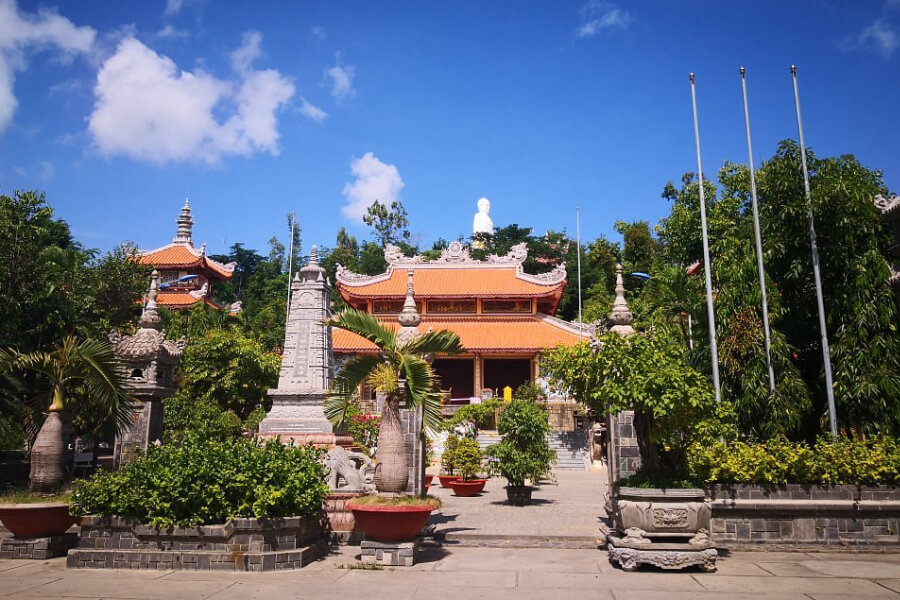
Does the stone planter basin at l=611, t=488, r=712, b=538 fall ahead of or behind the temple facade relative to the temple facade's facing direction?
ahead

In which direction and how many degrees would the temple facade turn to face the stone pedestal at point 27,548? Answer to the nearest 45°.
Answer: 0° — it already faces it

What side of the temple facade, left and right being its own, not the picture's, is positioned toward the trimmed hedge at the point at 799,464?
front

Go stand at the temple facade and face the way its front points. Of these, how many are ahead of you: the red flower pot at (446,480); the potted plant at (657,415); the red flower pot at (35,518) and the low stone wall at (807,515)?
4

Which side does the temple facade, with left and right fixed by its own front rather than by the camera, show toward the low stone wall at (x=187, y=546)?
front

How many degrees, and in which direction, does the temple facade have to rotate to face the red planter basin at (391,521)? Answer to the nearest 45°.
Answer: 0° — it already faces it

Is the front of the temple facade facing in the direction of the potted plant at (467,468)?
yes

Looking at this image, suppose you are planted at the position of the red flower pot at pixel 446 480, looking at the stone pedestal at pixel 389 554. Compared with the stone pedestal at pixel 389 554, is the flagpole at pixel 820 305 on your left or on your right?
left

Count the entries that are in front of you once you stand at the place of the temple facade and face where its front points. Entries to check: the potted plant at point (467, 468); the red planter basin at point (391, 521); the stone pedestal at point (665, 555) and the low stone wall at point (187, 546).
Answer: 4

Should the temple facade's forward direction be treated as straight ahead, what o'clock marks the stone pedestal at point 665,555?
The stone pedestal is roughly at 12 o'clock from the temple facade.

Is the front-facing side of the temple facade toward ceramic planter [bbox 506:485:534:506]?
yes

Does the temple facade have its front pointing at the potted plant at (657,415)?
yes

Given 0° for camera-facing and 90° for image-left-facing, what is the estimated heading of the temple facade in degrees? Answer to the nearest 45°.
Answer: approximately 0°

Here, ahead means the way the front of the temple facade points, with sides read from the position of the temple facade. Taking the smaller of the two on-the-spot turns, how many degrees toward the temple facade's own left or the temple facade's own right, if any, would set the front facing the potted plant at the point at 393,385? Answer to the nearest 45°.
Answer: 0° — it already faces it

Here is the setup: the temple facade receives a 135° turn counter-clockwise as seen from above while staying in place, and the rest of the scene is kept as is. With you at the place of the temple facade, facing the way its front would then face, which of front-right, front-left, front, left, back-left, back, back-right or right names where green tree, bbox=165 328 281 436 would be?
back
